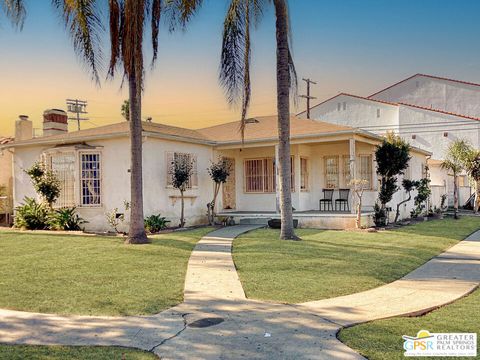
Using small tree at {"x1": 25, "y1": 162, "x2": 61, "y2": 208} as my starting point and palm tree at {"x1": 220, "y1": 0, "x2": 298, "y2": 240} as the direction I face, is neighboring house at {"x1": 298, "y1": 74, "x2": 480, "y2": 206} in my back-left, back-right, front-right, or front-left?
front-left

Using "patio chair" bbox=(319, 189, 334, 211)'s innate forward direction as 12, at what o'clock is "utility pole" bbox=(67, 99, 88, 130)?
The utility pole is roughly at 3 o'clock from the patio chair.

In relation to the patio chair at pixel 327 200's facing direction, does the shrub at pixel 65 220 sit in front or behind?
in front

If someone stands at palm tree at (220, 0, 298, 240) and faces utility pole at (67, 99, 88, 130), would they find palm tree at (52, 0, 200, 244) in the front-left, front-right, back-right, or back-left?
front-left

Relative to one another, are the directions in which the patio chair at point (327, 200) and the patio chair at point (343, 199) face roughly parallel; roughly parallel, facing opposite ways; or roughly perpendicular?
roughly parallel

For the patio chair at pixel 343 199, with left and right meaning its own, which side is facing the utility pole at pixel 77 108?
right

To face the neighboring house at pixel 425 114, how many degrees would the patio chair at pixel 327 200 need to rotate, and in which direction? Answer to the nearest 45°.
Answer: approximately 180°

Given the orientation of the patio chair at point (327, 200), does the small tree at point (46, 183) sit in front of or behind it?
in front

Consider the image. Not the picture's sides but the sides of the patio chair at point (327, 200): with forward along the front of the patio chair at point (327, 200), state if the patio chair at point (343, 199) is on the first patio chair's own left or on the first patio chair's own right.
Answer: on the first patio chair's own left

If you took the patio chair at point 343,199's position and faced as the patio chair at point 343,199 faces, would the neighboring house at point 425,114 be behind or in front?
behind

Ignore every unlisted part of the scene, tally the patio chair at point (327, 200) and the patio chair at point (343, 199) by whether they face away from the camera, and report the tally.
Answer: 0

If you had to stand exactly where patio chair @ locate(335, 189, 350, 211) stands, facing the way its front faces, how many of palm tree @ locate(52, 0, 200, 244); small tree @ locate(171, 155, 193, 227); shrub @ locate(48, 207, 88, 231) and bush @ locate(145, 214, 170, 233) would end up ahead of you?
4

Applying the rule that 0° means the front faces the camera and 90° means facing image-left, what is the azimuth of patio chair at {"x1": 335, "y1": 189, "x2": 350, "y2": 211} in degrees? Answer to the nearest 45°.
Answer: approximately 45°

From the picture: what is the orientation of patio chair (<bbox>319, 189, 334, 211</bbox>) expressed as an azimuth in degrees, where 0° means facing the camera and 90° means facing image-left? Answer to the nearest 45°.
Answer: approximately 45°
